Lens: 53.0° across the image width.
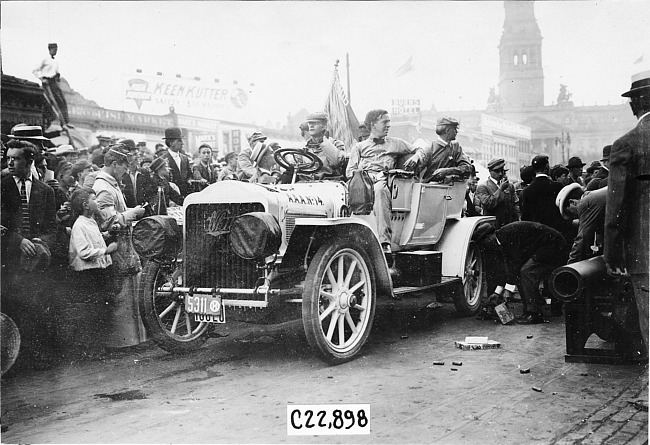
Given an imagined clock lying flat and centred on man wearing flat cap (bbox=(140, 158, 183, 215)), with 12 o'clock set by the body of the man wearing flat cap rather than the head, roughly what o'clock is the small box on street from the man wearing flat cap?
The small box on street is roughly at 11 o'clock from the man wearing flat cap.

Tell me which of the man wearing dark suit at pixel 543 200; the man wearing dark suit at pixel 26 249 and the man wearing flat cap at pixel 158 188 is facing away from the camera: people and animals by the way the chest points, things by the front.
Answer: the man wearing dark suit at pixel 543 200

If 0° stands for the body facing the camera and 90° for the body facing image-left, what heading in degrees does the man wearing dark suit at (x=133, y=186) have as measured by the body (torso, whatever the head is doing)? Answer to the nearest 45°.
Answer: approximately 315°

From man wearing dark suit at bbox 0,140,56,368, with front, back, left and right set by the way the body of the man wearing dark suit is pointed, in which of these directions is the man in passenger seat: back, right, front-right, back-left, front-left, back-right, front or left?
left

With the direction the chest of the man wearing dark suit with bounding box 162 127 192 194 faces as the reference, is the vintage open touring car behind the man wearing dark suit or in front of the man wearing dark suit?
in front

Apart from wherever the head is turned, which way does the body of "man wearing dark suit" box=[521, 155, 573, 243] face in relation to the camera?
away from the camera

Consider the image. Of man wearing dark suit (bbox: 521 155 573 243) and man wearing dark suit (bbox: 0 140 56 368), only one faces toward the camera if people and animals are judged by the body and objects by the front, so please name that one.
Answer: man wearing dark suit (bbox: 0 140 56 368)

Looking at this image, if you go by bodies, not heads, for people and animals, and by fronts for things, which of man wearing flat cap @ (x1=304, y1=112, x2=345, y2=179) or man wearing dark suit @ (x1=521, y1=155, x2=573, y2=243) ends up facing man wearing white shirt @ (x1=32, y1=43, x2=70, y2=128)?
the man wearing flat cap

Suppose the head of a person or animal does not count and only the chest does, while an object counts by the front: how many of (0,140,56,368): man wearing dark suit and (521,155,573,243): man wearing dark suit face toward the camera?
1

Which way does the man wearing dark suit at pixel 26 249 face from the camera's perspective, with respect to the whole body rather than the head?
toward the camera

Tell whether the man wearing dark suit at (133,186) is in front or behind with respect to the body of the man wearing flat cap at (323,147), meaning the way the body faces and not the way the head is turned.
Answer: in front

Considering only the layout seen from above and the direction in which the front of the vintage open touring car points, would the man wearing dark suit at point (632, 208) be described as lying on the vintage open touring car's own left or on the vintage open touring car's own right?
on the vintage open touring car's own left

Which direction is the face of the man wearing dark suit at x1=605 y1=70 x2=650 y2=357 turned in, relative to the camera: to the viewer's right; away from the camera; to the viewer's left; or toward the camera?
to the viewer's left
